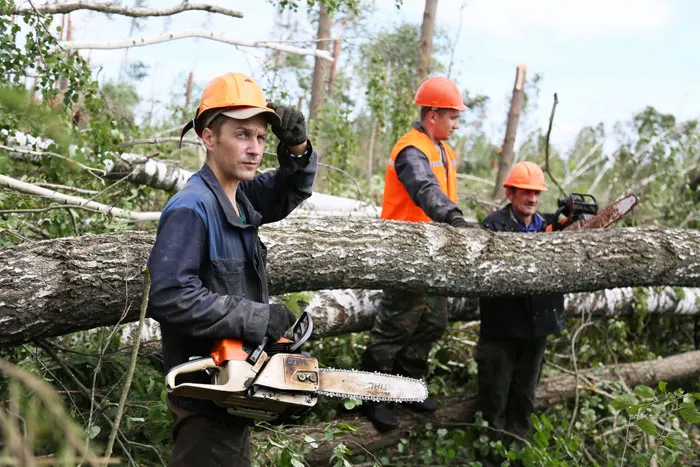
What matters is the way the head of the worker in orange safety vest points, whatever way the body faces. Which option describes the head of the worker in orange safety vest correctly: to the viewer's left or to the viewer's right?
to the viewer's right

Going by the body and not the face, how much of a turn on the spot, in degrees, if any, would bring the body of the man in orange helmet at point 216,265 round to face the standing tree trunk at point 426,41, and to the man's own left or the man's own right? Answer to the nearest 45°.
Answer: approximately 135° to the man's own left

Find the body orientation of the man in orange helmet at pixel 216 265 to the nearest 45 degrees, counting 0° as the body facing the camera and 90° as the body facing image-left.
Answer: approximately 315°

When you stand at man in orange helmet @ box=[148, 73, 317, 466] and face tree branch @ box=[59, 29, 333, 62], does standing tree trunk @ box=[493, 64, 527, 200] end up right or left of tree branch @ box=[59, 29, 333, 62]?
right
